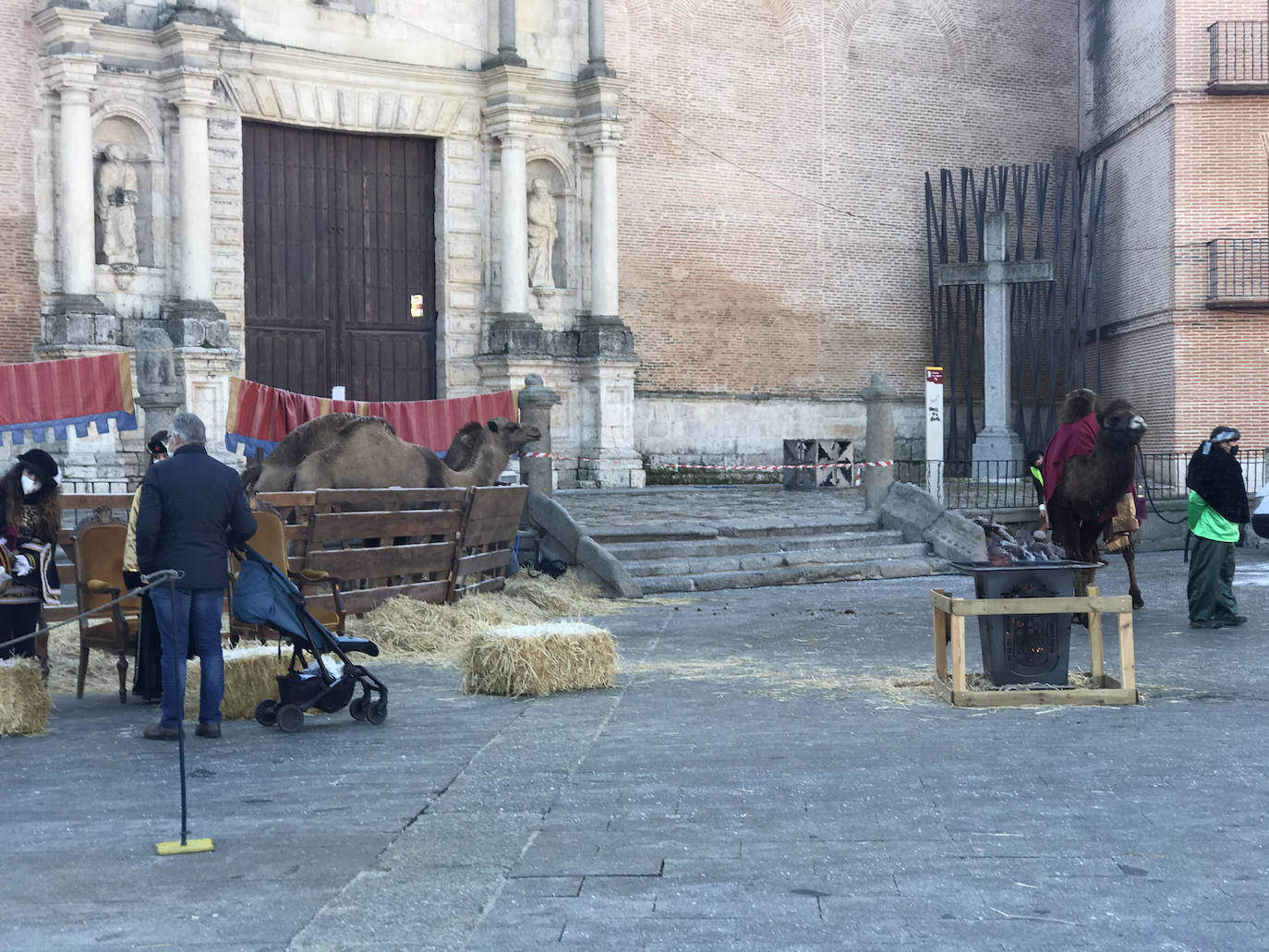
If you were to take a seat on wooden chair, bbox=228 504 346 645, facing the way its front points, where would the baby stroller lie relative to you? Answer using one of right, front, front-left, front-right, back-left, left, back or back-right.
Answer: front-right

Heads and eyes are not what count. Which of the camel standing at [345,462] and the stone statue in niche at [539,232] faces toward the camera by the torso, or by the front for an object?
the stone statue in niche

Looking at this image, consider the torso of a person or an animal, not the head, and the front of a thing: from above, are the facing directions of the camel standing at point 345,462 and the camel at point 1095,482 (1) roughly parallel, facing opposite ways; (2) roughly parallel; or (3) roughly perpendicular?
roughly perpendicular

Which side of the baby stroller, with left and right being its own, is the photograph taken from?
right

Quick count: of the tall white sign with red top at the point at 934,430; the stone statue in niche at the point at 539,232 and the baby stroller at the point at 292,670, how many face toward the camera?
2

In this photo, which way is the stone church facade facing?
toward the camera

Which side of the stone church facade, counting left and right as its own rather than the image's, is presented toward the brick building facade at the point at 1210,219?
left

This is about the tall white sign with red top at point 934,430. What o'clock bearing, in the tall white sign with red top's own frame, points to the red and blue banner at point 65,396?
The red and blue banner is roughly at 2 o'clock from the tall white sign with red top.

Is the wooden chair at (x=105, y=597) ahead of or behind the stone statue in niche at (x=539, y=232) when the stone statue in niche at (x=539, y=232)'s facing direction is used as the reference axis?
ahead

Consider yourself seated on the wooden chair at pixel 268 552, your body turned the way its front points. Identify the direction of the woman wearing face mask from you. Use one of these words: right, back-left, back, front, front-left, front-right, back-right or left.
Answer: back-right

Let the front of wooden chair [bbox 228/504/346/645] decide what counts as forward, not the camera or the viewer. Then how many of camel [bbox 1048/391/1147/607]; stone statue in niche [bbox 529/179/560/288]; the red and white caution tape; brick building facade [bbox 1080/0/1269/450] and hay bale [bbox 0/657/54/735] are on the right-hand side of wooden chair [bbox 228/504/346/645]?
1

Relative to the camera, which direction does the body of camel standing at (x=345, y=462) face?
to the viewer's right

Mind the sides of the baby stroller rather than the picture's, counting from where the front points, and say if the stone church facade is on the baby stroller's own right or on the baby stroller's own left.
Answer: on the baby stroller's own left

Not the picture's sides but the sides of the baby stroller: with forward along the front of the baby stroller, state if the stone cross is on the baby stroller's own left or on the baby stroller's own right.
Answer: on the baby stroller's own left

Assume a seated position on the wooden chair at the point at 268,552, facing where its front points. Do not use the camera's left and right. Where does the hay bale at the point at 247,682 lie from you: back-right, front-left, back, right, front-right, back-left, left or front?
front-right

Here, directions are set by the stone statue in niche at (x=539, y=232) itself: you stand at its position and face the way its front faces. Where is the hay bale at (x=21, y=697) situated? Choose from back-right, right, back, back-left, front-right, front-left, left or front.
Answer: front
